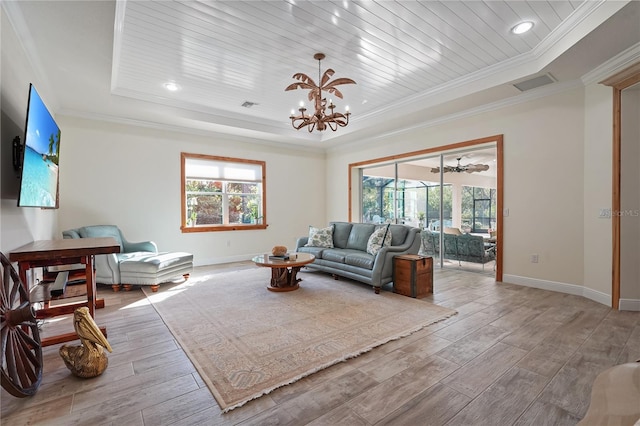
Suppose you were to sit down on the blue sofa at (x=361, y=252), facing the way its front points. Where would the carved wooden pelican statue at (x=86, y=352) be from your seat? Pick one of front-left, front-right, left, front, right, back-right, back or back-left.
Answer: front

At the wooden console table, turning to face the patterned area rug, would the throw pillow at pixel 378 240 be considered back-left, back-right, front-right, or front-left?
front-left

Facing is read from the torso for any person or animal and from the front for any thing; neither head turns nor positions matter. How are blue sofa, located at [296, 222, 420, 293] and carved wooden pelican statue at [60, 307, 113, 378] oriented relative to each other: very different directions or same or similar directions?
very different directions

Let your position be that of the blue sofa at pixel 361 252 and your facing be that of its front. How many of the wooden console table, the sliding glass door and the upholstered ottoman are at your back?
1

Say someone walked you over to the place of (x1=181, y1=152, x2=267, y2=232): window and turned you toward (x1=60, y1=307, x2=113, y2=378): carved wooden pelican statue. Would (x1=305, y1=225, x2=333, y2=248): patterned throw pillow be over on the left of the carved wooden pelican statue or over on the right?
left

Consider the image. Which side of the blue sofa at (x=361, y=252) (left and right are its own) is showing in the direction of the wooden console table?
front

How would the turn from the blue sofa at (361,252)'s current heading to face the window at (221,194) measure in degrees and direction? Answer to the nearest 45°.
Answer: approximately 90° to its right

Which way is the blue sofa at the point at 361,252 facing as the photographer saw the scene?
facing the viewer and to the left of the viewer
